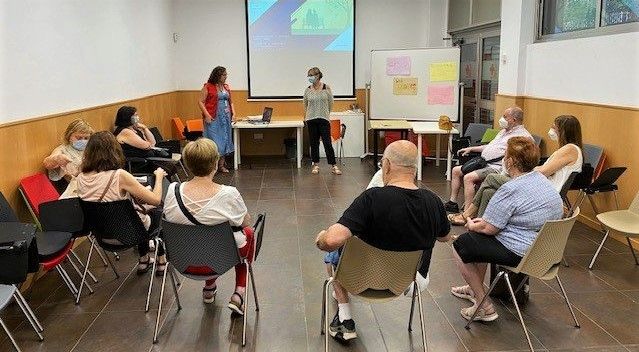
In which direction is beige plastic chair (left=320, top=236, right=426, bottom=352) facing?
away from the camera

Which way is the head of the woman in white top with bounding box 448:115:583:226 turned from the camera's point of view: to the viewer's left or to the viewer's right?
to the viewer's left

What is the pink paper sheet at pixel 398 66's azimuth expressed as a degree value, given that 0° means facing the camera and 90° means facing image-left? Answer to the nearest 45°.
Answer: approximately 0°

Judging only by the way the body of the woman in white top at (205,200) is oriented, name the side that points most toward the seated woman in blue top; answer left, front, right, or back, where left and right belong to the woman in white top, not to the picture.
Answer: right

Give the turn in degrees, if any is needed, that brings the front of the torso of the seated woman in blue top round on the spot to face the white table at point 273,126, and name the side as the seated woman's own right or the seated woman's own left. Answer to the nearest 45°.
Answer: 0° — they already face it

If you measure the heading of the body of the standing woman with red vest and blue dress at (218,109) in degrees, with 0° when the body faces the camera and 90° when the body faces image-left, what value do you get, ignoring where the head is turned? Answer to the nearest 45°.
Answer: approximately 315°

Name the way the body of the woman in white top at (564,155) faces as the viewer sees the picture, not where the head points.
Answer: to the viewer's left

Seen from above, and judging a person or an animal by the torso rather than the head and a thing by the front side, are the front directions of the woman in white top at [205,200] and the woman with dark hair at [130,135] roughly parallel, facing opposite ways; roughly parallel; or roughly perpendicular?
roughly perpendicular

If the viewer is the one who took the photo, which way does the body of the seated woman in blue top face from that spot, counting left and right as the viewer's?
facing away from the viewer and to the left of the viewer

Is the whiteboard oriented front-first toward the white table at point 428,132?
yes

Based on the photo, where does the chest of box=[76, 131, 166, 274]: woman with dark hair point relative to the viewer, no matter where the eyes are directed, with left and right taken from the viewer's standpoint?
facing away from the viewer and to the right of the viewer

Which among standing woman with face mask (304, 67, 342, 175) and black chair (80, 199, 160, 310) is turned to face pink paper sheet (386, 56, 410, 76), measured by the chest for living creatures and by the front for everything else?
the black chair

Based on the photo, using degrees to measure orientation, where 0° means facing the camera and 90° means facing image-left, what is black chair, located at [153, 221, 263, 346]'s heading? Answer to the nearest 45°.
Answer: approximately 180°

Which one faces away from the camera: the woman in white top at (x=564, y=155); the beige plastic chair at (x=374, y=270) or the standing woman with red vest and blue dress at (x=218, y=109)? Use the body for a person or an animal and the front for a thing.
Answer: the beige plastic chair
